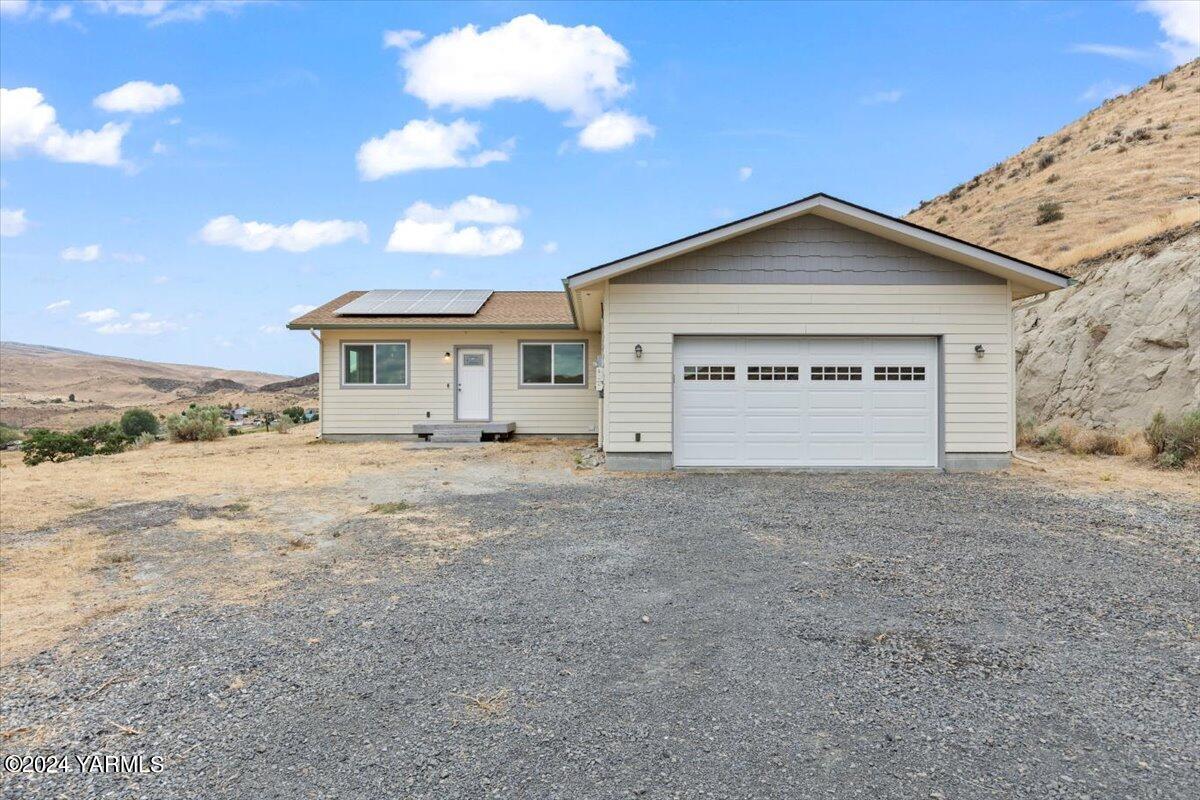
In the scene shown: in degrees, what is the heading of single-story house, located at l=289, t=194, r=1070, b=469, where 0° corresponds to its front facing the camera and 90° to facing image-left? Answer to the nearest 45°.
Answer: approximately 0°

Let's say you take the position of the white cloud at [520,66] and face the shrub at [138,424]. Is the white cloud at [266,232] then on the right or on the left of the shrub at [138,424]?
right

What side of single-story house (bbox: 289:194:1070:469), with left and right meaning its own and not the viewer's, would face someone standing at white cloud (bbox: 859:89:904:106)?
back

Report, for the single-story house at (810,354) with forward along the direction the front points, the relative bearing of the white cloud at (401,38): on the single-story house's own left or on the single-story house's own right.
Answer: on the single-story house's own right

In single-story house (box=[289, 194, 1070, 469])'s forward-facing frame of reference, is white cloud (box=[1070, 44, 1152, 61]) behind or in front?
behind

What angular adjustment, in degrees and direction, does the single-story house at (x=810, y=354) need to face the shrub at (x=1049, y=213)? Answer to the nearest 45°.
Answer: approximately 135° to its left
